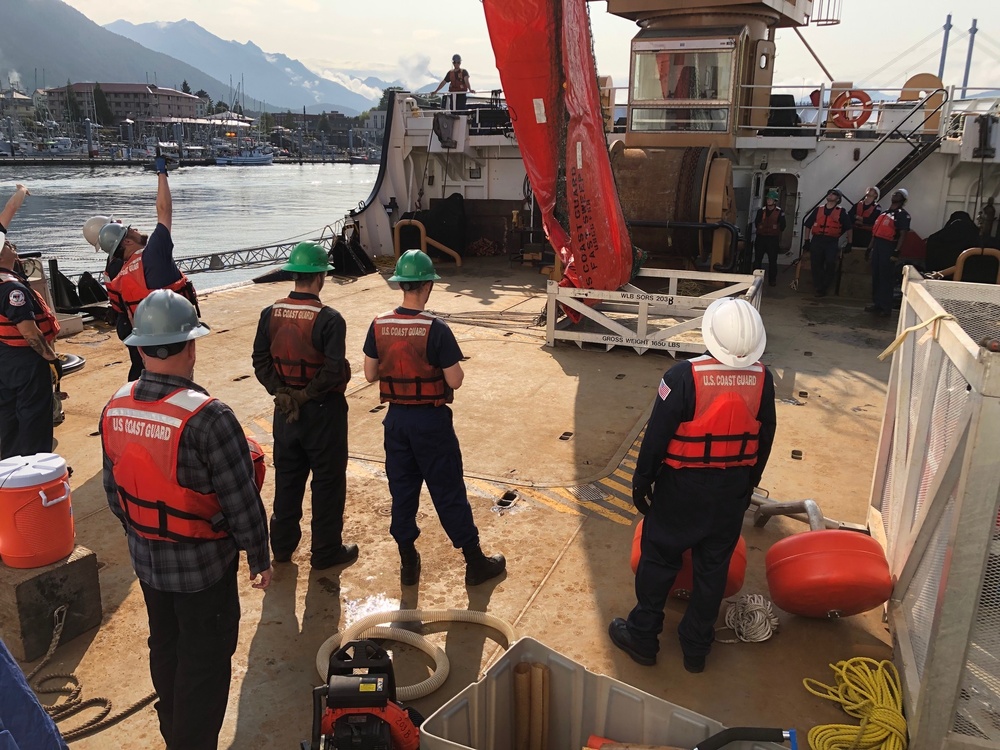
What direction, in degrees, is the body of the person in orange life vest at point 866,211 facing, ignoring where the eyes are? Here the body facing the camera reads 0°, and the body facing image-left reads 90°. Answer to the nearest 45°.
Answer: approximately 45°

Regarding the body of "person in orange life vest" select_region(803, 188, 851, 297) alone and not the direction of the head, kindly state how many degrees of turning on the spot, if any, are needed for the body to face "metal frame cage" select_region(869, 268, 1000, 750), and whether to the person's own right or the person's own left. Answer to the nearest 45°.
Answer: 0° — they already face it

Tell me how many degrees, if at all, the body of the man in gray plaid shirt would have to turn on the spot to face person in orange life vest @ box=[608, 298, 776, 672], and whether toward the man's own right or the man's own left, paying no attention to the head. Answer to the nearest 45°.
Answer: approximately 45° to the man's own right

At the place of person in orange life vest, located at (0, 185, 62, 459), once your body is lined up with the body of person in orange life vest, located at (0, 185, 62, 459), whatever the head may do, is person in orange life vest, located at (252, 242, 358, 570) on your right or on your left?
on your right

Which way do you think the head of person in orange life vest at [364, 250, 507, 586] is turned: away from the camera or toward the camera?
away from the camera

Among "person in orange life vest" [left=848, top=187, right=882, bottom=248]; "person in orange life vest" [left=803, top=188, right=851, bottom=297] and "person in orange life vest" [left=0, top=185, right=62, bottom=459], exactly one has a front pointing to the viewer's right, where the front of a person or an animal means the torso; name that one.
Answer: "person in orange life vest" [left=0, top=185, right=62, bottom=459]

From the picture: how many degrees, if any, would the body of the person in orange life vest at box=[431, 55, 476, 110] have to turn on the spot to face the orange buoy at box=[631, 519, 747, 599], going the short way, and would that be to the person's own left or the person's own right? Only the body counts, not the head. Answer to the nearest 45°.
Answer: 0° — they already face it

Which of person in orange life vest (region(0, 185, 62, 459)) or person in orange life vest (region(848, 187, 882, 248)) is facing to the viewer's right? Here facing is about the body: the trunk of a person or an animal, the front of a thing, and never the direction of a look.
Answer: person in orange life vest (region(0, 185, 62, 459))

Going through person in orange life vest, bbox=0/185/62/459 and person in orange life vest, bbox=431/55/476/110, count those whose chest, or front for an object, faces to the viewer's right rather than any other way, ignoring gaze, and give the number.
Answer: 1

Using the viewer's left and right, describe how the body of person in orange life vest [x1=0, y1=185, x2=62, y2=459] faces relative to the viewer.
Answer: facing to the right of the viewer

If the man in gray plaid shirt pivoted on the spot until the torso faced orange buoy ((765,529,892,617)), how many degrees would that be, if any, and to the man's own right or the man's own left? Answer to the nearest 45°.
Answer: approximately 45° to the man's own right

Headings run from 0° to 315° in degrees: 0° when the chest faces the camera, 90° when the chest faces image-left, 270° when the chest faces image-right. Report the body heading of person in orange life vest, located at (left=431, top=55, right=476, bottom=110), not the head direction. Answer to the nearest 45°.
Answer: approximately 0°
